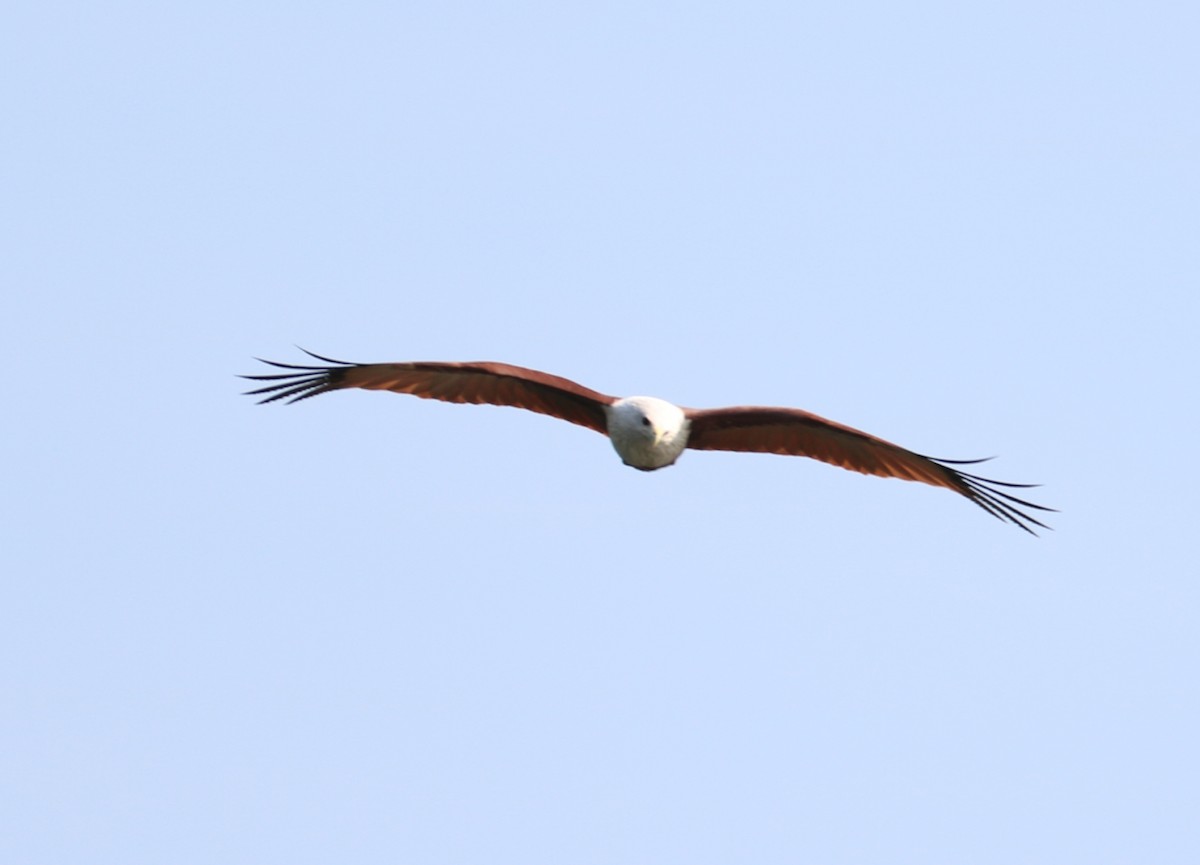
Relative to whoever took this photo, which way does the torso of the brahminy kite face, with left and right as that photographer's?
facing the viewer
